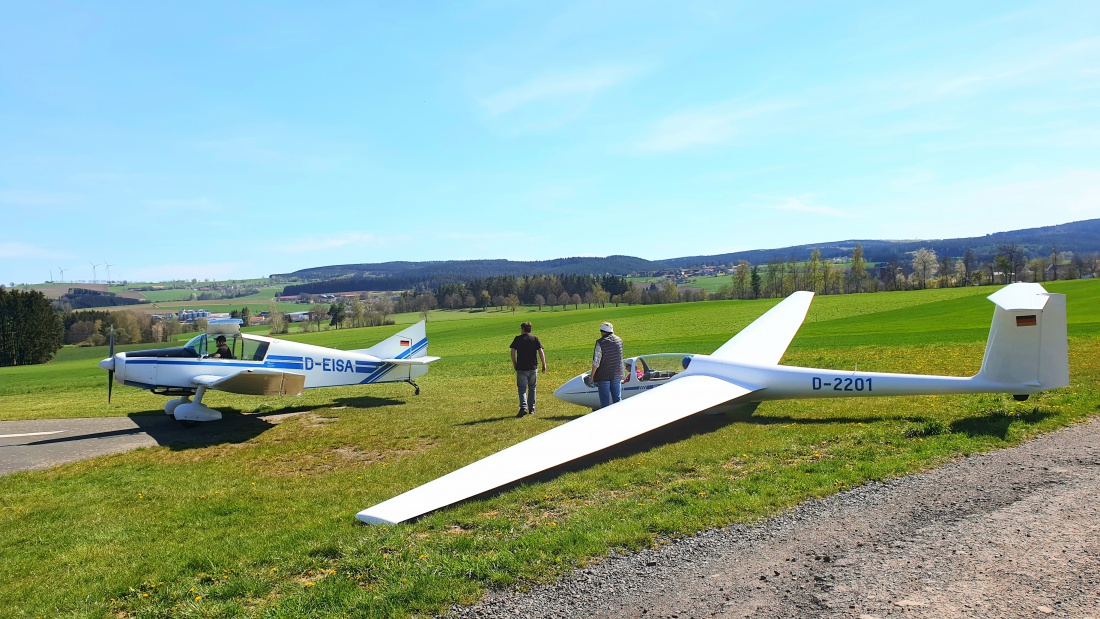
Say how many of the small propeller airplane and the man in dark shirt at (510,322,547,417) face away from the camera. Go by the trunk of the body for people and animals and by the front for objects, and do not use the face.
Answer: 1

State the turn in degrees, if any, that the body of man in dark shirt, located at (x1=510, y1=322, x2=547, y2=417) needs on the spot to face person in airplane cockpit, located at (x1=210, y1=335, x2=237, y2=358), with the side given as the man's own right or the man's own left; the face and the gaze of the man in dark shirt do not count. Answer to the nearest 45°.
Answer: approximately 90° to the man's own left

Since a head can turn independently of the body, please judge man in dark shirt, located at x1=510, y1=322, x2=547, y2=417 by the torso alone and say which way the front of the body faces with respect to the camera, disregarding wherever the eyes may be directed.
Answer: away from the camera

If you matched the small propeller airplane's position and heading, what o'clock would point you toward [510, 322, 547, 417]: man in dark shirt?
The man in dark shirt is roughly at 7 o'clock from the small propeller airplane.

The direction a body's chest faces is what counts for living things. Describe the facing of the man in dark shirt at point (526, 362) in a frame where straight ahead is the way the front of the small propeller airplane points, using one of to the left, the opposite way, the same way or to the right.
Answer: to the right

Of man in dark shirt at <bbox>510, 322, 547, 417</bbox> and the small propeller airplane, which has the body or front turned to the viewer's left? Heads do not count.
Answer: the small propeller airplane

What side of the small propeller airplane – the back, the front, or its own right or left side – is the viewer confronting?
left

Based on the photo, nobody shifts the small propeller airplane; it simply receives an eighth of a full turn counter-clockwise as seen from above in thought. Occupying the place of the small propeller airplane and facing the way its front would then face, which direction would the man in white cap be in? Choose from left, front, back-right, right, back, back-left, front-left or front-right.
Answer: left
